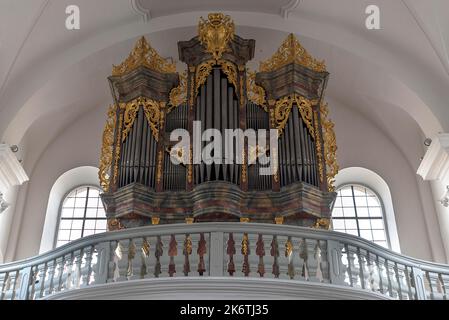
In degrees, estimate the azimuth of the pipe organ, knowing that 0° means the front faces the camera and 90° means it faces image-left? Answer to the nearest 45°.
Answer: approximately 0°

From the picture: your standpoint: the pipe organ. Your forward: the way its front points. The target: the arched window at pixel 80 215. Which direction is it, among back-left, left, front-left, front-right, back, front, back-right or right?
back-right

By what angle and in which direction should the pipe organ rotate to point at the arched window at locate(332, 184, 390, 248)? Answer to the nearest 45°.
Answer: approximately 135° to its left

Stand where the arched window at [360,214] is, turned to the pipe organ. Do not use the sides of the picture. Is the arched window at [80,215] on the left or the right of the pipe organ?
right
